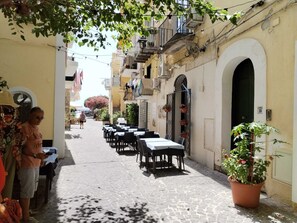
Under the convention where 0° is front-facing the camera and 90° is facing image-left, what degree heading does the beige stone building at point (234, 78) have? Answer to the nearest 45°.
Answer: approximately 45°

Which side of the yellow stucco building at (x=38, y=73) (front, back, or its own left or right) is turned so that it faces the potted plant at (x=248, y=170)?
front

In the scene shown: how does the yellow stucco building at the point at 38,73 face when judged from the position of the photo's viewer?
facing the viewer and to the right of the viewer

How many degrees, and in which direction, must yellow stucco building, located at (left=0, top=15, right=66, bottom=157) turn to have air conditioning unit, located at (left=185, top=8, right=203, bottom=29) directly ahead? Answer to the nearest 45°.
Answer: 0° — it already faces it

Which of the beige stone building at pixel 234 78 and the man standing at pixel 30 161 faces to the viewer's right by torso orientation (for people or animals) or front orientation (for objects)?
the man standing

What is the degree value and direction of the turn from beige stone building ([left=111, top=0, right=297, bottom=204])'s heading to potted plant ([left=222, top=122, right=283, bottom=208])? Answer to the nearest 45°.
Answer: approximately 45° to its left

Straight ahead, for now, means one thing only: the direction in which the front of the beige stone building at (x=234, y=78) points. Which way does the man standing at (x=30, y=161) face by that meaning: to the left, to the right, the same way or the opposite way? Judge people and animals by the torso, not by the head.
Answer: the opposite way

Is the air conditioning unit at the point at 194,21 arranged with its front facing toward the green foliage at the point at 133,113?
no

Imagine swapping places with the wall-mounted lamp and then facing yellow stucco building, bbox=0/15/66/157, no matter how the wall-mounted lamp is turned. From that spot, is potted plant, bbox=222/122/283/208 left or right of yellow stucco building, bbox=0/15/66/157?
left

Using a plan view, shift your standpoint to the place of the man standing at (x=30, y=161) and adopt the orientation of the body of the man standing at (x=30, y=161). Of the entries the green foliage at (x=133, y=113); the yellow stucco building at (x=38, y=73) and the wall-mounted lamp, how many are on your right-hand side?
0

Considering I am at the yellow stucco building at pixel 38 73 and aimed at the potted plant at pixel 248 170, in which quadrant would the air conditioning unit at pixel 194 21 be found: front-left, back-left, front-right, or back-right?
front-left

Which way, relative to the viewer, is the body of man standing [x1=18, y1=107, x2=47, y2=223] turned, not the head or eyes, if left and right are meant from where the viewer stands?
facing to the right of the viewer

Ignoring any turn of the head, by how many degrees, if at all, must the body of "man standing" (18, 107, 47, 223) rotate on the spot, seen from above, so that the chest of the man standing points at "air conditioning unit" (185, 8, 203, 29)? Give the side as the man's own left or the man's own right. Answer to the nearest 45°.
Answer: approximately 45° to the man's own left

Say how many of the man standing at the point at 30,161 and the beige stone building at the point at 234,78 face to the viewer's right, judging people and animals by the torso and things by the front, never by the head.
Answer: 1

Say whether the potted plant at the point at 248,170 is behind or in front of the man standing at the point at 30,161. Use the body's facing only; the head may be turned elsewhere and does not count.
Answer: in front

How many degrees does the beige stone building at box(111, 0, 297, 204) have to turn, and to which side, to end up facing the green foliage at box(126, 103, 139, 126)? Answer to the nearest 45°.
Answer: approximately 90° to its right

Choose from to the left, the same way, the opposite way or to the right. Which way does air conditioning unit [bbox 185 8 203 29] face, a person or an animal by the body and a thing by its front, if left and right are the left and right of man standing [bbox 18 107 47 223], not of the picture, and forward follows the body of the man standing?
the opposite way

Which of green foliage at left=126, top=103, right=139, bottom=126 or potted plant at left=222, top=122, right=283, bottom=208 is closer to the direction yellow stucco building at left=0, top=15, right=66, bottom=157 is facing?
the potted plant

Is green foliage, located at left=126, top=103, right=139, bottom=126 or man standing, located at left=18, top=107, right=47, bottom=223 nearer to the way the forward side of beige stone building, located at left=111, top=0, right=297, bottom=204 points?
the man standing
